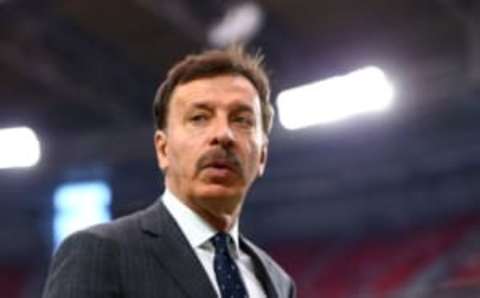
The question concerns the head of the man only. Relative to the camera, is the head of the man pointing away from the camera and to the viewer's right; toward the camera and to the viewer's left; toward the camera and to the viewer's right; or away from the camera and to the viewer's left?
toward the camera and to the viewer's right

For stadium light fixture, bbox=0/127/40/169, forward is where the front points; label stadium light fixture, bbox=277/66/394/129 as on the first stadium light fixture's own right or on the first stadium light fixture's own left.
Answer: on the first stadium light fixture's own left

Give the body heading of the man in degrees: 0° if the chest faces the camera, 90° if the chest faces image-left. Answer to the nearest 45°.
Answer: approximately 315°

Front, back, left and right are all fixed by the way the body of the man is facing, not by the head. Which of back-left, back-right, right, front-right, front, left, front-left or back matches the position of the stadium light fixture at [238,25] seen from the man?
back-left

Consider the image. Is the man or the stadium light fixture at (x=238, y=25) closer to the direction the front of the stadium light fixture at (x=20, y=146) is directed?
the man

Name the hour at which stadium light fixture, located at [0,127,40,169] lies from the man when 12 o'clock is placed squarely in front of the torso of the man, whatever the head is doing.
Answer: The stadium light fixture is roughly at 7 o'clock from the man.

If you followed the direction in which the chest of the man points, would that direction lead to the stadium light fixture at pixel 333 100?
no

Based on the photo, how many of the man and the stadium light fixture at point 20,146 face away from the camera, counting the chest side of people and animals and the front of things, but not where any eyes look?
0

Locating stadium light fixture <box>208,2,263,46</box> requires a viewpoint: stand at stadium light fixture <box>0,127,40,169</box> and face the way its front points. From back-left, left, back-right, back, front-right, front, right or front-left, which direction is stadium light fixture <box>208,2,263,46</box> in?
front-left

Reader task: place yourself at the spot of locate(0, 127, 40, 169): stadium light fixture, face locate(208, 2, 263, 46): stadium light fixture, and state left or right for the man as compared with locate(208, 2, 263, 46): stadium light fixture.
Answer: right

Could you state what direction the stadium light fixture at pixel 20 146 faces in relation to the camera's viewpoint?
facing the viewer

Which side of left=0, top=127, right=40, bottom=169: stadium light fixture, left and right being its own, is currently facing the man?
front
